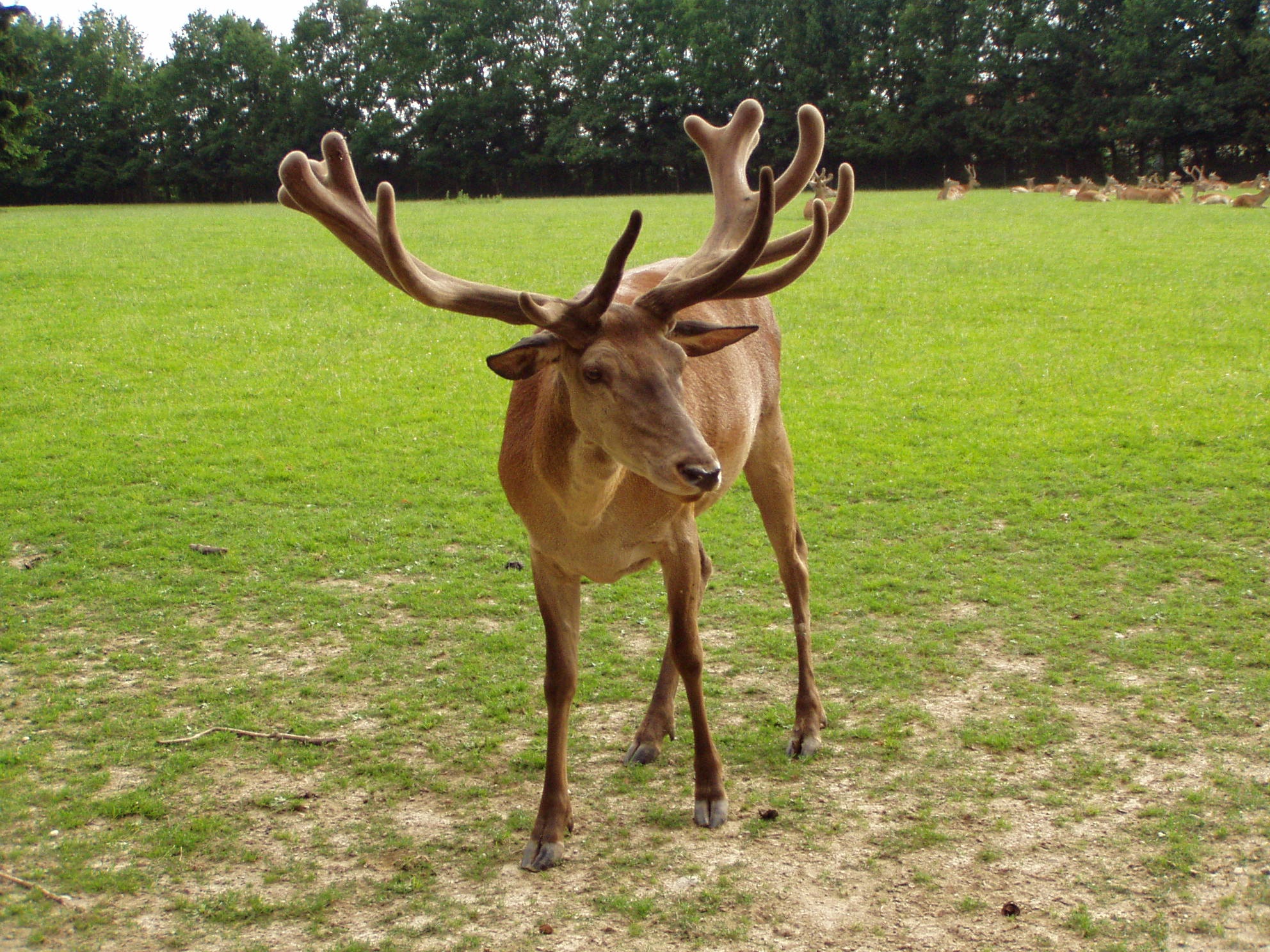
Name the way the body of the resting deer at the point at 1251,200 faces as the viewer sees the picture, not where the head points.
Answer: to the viewer's right

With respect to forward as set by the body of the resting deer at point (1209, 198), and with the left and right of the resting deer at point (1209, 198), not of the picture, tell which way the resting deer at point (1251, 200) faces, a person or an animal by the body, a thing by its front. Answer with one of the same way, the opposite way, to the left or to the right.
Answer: the opposite way

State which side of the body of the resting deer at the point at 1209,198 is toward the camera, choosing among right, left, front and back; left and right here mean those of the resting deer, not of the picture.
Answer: left
